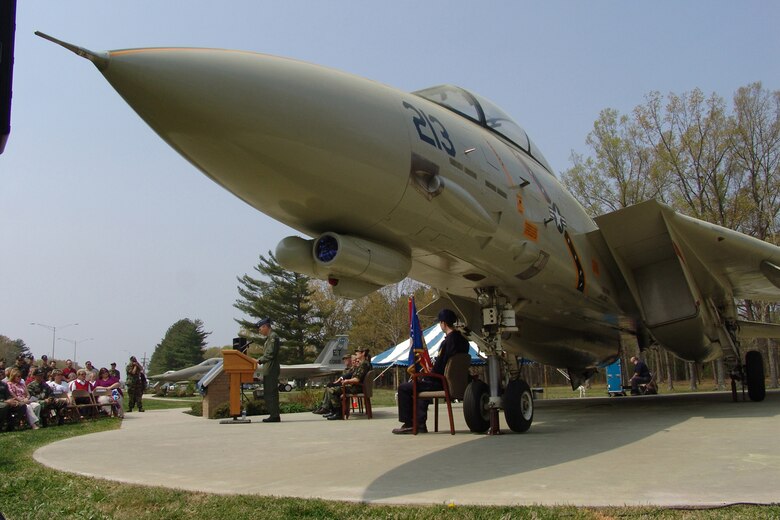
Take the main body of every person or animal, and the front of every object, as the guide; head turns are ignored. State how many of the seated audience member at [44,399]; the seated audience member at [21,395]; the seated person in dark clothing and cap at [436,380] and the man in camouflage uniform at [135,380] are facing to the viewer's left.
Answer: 1

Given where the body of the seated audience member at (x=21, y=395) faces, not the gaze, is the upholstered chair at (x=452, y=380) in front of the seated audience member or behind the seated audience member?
in front

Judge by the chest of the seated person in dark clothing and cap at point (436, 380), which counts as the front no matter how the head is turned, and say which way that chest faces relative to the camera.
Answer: to the viewer's left

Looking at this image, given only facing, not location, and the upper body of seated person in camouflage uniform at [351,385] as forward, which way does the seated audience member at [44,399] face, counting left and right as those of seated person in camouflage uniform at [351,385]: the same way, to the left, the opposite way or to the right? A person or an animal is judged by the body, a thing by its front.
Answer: the opposite way

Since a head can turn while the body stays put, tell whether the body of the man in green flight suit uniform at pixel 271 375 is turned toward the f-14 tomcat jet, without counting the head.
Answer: no

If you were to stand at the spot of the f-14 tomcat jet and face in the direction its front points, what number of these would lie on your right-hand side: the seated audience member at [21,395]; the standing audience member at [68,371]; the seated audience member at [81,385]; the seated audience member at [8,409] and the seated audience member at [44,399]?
5

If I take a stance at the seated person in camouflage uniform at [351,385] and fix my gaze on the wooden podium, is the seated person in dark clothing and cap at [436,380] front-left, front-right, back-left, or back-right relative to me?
back-left

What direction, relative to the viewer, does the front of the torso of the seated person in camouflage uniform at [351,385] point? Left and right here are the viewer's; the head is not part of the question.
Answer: facing to the left of the viewer

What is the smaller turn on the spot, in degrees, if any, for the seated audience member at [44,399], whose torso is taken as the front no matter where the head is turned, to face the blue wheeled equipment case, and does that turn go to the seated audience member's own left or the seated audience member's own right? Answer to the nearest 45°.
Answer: approximately 45° to the seated audience member's own left

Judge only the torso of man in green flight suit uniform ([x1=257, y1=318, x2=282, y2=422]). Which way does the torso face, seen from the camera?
to the viewer's left

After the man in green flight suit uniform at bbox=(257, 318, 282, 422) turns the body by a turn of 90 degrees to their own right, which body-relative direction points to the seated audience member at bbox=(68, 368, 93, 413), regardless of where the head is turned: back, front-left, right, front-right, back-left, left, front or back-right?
front-left

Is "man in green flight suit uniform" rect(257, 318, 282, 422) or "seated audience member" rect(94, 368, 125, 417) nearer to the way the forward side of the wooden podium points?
the seated audience member

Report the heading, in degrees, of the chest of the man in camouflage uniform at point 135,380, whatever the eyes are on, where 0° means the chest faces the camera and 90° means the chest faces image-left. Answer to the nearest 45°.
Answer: approximately 315°

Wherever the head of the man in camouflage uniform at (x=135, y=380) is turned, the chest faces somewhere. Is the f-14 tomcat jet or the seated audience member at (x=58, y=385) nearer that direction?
the f-14 tomcat jet

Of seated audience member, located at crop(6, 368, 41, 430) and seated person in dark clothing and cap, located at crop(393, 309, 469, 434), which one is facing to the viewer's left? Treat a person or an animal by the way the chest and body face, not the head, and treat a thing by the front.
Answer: seated person in dark clothing and cap, located at crop(393, 309, 469, 434)

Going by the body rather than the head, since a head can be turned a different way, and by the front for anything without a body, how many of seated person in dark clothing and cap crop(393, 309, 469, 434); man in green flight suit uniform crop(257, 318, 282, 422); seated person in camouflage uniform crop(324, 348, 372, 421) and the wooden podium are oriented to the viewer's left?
4

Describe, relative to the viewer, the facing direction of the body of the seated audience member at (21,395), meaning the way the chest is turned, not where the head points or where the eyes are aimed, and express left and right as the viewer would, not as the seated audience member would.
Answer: facing the viewer and to the right of the viewer

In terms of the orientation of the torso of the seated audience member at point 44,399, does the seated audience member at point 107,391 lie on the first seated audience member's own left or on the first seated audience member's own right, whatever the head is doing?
on the first seated audience member's own left
